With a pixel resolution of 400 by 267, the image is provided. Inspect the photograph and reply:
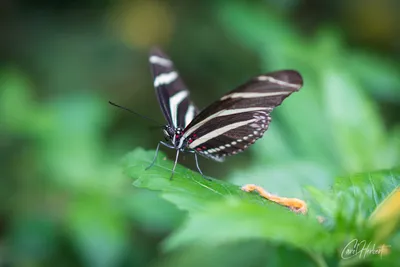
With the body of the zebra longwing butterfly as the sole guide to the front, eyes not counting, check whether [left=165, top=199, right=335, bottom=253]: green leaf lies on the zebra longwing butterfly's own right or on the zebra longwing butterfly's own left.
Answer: on the zebra longwing butterfly's own left

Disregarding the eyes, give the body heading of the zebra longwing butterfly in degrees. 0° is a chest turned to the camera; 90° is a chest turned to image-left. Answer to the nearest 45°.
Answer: approximately 45°
